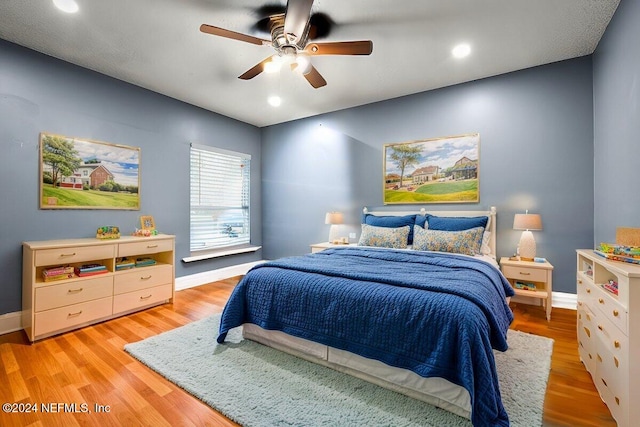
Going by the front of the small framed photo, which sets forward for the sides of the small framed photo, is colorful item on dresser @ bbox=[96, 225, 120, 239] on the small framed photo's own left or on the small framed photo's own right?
on the small framed photo's own right

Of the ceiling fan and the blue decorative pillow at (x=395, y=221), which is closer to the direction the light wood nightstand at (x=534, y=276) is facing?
the ceiling fan

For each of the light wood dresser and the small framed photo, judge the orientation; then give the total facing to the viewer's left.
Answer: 0

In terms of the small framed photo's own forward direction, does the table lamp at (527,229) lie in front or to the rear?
in front

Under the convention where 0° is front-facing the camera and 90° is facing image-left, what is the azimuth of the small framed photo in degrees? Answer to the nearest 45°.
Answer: approximately 315°

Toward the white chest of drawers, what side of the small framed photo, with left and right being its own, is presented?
front

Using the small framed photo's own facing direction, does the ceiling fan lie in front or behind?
in front

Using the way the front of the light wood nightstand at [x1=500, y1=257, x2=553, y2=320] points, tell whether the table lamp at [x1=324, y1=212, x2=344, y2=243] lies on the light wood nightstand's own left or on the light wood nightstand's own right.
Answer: on the light wood nightstand's own right

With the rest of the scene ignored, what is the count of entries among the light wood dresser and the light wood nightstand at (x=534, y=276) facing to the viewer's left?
0

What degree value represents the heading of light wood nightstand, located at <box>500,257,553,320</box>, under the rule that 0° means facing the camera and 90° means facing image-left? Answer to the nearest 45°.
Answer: approximately 0°
